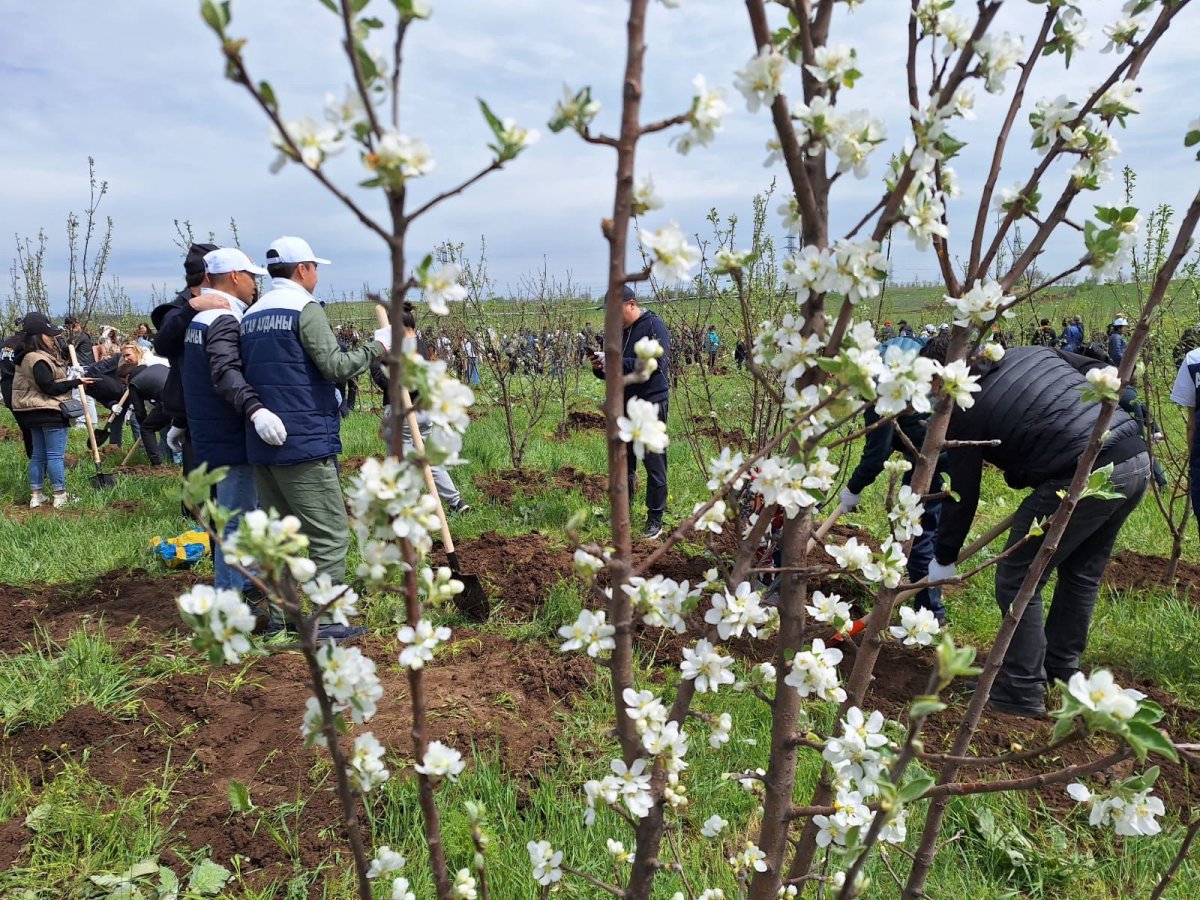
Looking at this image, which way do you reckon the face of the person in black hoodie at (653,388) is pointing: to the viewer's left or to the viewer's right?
to the viewer's left

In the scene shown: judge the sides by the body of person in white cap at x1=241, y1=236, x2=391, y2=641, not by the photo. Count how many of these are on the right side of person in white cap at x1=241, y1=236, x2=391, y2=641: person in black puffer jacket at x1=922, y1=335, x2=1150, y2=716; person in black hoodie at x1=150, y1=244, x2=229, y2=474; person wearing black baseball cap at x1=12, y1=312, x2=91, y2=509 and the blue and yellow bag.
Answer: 1

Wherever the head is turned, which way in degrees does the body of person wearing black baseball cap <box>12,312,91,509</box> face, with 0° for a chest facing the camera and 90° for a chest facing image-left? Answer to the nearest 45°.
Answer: approximately 270°

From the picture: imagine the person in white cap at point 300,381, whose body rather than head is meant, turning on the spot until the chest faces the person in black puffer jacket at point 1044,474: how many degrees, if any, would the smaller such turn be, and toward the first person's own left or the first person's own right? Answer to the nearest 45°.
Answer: approximately 90° to the first person's own right

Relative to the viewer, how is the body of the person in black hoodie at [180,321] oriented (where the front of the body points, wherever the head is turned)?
to the viewer's right

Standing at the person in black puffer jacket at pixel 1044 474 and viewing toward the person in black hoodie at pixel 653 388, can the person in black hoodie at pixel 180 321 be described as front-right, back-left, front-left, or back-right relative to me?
front-left

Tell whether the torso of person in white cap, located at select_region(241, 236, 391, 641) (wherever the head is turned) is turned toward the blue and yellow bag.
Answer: no

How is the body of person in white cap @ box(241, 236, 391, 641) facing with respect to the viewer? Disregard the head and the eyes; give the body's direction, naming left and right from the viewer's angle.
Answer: facing away from the viewer and to the right of the viewer

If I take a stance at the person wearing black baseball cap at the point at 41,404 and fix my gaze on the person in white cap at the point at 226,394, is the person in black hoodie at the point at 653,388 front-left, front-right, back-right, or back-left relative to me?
front-left

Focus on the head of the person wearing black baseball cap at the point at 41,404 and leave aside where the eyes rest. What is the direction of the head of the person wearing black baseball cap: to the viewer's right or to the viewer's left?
to the viewer's right

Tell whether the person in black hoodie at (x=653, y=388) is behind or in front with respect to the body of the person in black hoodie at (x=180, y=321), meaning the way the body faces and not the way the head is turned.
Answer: in front
